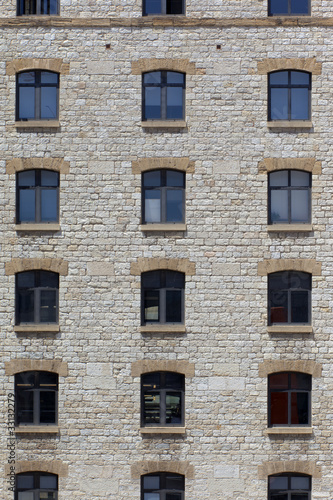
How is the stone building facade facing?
toward the camera
